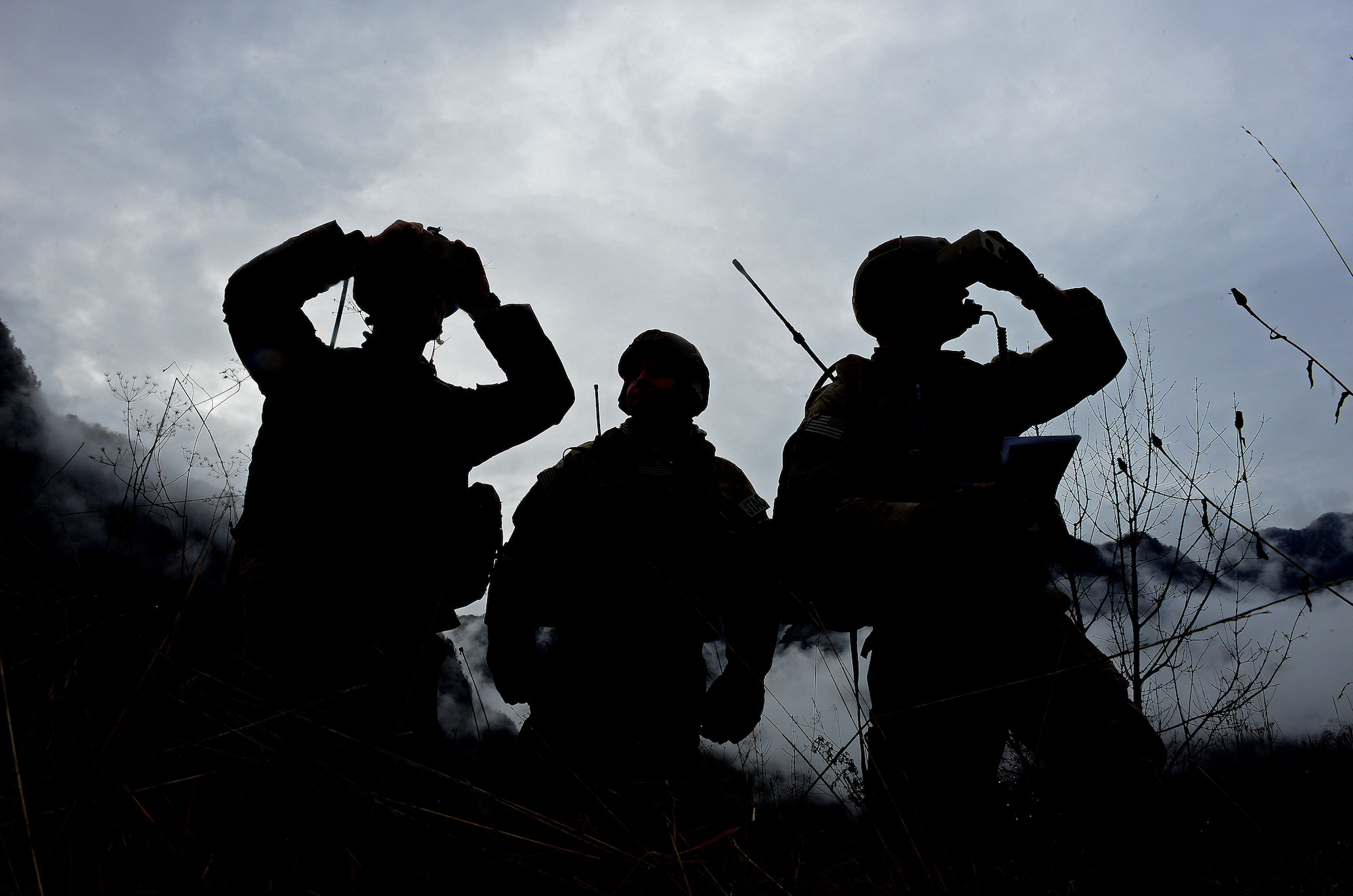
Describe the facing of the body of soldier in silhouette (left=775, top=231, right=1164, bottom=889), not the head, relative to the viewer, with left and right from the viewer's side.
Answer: facing the viewer and to the right of the viewer

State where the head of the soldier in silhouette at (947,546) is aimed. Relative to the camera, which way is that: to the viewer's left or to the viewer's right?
to the viewer's right

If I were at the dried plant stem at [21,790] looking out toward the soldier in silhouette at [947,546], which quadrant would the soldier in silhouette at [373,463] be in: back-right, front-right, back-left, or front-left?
front-left

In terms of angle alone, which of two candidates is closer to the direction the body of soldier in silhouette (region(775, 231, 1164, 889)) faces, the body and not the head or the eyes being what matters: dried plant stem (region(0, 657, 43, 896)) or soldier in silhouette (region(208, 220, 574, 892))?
the dried plant stem

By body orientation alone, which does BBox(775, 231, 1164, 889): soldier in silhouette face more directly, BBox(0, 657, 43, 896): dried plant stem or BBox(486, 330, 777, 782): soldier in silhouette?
the dried plant stem

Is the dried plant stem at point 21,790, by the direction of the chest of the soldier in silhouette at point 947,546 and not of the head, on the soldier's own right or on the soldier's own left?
on the soldier's own right

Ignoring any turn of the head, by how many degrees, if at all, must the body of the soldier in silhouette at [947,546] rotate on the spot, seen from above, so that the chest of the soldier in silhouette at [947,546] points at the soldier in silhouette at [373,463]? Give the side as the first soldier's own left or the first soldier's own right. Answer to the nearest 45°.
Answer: approximately 135° to the first soldier's own right

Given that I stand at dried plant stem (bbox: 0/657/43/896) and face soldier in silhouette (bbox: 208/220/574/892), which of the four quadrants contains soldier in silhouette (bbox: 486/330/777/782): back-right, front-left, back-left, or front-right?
front-right

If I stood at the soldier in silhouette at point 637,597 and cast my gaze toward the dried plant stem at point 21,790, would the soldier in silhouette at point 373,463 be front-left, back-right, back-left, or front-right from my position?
front-right
